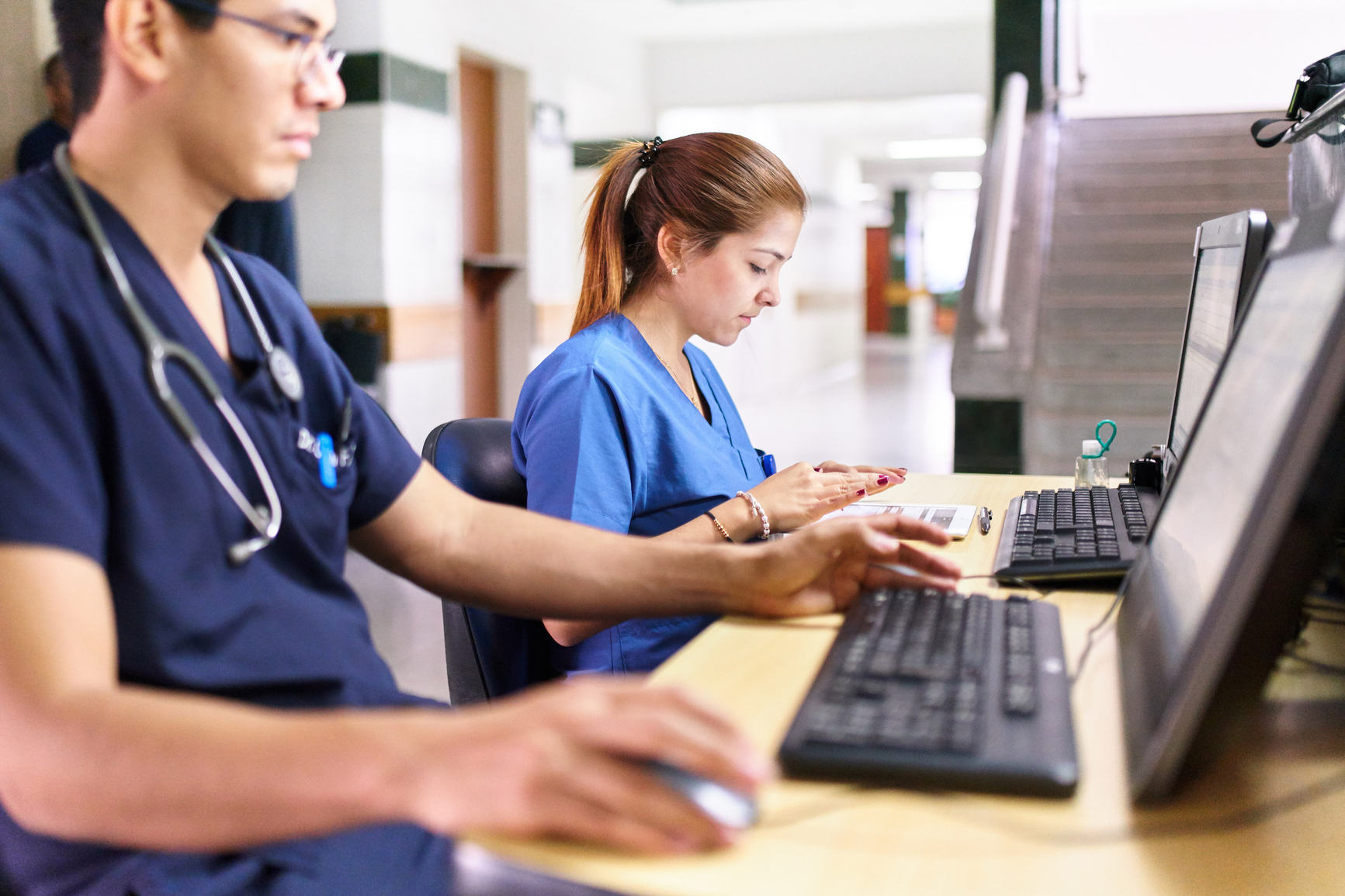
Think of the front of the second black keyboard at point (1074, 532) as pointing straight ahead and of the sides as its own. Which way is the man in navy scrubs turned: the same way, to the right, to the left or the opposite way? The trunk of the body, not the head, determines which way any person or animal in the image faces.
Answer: the opposite way

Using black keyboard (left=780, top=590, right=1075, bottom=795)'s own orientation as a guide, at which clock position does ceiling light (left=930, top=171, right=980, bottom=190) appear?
The ceiling light is roughly at 3 o'clock from the black keyboard.

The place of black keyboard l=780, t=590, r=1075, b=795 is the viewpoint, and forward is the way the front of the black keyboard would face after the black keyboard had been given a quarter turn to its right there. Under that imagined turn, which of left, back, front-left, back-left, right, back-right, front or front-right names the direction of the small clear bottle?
front

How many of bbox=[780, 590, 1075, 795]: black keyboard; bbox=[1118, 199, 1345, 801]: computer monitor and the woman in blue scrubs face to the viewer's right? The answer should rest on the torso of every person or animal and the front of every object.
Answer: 1

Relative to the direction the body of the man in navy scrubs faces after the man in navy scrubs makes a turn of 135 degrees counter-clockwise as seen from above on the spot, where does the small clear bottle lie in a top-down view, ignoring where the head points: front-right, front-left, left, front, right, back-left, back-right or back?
front-right

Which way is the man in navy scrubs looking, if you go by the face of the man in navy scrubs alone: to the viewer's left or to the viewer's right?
to the viewer's right

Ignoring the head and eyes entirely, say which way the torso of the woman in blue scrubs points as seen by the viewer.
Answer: to the viewer's right

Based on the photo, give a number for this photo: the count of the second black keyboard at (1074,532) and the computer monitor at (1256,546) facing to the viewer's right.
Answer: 0

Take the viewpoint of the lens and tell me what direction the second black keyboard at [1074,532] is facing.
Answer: facing to the left of the viewer

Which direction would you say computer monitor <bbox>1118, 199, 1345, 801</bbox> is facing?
to the viewer's left

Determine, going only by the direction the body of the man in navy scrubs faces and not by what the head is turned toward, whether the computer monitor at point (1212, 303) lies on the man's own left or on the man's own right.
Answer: on the man's own left
